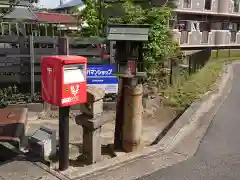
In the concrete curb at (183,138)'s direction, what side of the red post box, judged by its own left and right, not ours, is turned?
left

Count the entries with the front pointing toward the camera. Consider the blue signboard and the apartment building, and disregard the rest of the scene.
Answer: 2

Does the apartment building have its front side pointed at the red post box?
yes

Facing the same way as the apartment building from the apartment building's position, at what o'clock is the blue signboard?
The blue signboard is roughly at 12 o'clock from the apartment building.

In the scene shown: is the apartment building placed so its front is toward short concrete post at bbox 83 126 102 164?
yes

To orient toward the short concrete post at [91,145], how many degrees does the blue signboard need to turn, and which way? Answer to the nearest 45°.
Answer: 0° — it already faces it

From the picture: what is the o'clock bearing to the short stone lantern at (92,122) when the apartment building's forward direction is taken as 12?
The short stone lantern is roughly at 12 o'clock from the apartment building.
